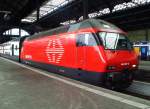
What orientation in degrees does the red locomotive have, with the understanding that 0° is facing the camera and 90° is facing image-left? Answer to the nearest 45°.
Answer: approximately 315°
